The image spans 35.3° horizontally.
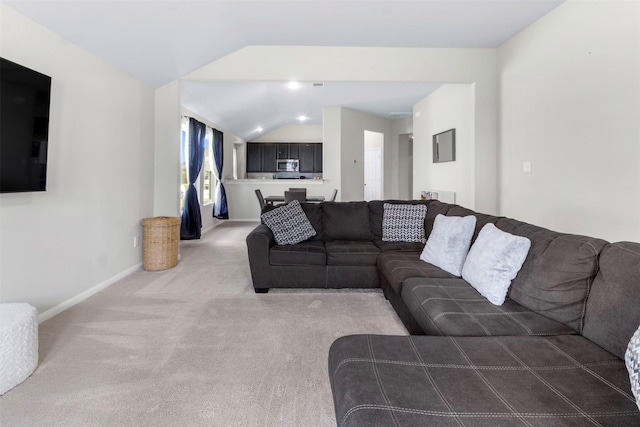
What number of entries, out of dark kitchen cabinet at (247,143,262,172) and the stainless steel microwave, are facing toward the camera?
2

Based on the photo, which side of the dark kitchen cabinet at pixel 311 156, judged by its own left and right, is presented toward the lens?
front

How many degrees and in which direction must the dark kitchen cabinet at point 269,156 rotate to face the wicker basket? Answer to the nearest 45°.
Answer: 0° — it already faces it

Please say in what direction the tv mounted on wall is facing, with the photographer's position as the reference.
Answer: facing the viewer and to the right of the viewer

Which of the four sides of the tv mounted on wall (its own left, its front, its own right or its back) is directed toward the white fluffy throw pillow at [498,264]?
front

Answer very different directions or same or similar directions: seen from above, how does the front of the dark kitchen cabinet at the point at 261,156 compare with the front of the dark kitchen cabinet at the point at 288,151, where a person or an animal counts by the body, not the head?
same or similar directions

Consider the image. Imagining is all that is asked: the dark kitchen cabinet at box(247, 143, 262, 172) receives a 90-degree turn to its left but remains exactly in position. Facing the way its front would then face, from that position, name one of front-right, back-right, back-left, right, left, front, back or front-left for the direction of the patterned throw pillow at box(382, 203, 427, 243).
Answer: right

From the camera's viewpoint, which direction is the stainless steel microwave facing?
toward the camera

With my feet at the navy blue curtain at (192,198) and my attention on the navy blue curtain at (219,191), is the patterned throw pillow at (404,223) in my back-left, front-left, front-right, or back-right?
back-right

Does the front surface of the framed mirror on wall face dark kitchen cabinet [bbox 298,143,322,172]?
no

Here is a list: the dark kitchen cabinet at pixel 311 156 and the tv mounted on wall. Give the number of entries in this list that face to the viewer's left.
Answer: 0

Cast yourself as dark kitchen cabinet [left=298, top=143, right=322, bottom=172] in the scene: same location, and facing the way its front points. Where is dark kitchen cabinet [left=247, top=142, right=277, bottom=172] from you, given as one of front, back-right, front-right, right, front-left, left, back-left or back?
right
